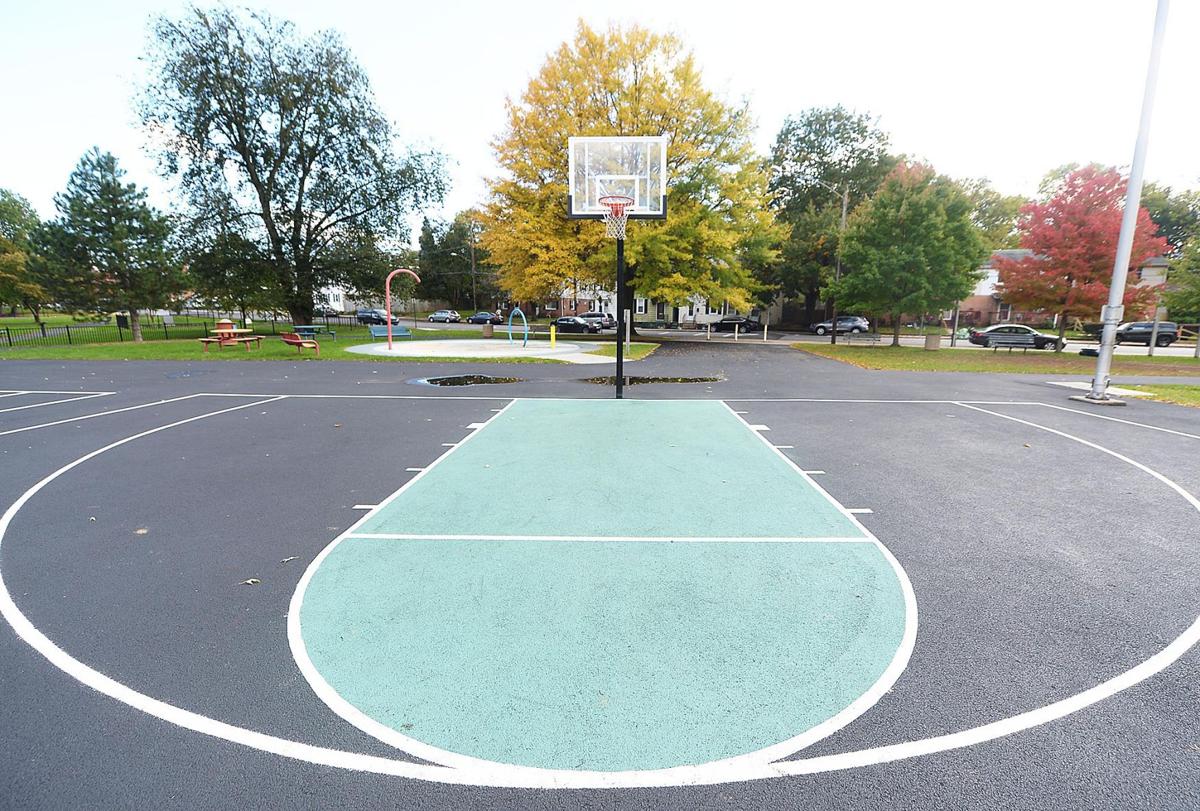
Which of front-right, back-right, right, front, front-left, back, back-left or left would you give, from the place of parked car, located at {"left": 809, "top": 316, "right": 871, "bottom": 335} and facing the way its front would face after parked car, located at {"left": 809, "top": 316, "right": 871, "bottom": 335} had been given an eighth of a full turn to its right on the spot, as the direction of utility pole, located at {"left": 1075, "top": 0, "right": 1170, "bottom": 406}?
back-left

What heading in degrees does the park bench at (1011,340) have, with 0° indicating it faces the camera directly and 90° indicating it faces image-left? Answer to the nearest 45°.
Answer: approximately 0°

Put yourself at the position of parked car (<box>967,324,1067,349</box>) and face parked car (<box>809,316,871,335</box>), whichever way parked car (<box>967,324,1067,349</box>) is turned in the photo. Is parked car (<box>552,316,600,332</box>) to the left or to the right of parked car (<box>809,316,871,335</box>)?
left

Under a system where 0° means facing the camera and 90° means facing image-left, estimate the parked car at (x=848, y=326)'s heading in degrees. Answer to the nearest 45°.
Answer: approximately 90°

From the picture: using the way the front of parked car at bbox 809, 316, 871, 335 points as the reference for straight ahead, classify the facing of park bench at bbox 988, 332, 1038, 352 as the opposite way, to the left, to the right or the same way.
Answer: to the left

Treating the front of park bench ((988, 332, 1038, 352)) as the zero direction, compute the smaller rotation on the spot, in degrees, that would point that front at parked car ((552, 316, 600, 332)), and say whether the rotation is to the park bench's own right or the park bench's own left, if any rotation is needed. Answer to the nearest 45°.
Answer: approximately 90° to the park bench's own right
